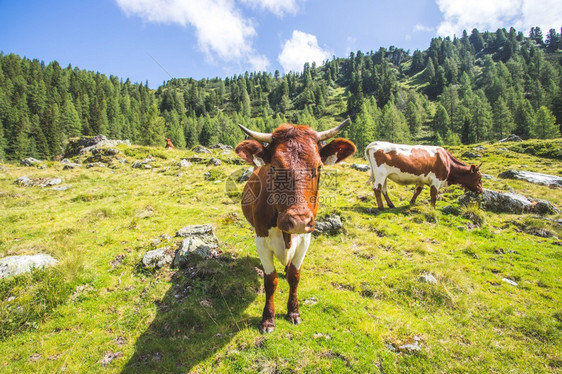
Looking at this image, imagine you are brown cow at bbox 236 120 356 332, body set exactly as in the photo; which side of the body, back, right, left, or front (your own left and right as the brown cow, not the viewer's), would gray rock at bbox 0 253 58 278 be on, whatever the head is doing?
right

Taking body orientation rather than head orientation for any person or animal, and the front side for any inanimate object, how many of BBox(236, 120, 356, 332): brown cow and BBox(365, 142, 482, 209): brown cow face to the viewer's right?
1

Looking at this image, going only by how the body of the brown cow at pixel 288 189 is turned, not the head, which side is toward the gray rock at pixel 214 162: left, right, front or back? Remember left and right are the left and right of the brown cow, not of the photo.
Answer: back

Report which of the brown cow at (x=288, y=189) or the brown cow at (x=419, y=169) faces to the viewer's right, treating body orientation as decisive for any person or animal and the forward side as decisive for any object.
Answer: the brown cow at (x=419, y=169)

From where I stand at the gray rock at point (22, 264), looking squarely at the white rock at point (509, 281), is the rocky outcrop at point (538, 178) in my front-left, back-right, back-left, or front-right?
front-left

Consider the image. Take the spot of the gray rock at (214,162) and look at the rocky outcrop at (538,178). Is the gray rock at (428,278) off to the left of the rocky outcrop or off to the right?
right

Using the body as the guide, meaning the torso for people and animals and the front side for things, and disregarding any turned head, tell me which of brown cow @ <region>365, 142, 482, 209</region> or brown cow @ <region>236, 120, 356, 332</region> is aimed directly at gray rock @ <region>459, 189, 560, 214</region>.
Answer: brown cow @ <region>365, 142, 482, 209</region>

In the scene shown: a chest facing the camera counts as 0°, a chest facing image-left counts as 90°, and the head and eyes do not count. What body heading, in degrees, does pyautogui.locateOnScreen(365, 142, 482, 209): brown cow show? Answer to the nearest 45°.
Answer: approximately 270°

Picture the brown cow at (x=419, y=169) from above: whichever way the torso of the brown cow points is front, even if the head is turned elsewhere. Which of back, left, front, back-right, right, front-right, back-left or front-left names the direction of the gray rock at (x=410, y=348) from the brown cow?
right

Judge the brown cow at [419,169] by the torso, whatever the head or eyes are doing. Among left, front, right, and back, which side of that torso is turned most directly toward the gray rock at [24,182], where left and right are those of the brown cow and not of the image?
back

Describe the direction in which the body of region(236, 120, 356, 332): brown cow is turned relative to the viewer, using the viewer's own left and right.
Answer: facing the viewer
